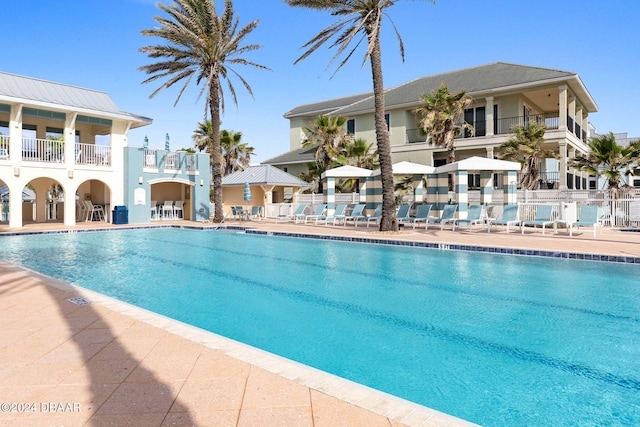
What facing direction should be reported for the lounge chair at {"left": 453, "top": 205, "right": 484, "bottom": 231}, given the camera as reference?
facing the viewer and to the left of the viewer

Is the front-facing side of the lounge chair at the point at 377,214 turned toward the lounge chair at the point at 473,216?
no

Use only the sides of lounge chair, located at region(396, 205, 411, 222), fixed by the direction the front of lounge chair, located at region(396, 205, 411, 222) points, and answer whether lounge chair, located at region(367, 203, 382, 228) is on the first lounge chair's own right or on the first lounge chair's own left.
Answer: on the first lounge chair's own right

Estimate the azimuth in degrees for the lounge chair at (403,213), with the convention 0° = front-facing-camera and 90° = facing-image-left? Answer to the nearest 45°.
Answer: approximately 45°

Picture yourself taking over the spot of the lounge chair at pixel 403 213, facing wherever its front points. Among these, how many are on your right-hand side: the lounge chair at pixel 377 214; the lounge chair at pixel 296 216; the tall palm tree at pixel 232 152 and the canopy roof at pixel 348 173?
4

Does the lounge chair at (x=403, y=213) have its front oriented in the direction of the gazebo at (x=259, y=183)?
no

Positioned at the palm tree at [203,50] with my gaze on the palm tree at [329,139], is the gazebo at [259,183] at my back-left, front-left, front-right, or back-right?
front-left

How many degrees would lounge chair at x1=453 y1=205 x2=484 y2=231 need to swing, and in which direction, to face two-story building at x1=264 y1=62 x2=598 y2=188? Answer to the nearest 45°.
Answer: approximately 135° to its right

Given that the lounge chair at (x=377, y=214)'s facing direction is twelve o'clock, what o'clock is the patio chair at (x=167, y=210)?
The patio chair is roughly at 2 o'clock from the lounge chair.

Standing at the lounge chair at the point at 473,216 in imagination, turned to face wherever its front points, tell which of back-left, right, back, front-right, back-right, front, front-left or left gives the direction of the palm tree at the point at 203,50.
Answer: front-right

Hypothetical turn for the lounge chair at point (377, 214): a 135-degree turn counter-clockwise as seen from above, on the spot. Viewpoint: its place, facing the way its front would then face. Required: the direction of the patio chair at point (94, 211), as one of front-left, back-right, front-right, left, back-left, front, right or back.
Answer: back

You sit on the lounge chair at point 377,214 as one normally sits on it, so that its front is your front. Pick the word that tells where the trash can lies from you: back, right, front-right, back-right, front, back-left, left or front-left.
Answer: front-right
